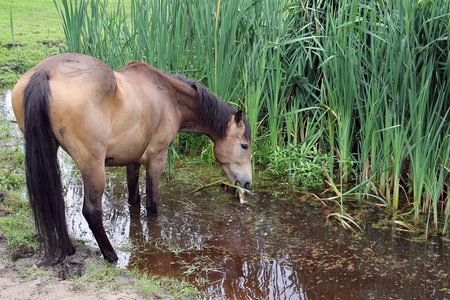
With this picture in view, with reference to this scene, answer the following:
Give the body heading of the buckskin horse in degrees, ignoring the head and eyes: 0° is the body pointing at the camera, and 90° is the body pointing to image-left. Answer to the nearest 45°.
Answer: approximately 225°
